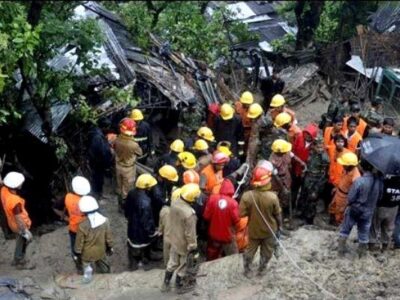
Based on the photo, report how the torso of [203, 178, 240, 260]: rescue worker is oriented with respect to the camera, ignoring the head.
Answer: away from the camera

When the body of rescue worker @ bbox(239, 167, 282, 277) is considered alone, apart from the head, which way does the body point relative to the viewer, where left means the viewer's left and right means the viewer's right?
facing away from the viewer

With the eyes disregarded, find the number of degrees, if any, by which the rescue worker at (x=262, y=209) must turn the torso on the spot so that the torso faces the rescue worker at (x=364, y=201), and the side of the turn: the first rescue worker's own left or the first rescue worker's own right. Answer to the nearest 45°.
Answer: approximately 90° to the first rescue worker's own right

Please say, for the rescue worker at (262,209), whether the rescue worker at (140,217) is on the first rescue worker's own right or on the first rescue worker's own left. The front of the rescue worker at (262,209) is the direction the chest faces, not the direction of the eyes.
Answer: on the first rescue worker's own left

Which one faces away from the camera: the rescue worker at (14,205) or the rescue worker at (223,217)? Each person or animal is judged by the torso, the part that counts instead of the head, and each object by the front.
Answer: the rescue worker at (223,217)

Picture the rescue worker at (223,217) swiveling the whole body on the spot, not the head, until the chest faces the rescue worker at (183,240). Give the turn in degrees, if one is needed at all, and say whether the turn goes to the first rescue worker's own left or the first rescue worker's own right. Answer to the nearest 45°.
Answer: approximately 135° to the first rescue worker's own left

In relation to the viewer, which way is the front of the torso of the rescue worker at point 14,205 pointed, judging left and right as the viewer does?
facing to the right of the viewer

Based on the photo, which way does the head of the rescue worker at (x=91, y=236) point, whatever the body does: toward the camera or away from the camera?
away from the camera

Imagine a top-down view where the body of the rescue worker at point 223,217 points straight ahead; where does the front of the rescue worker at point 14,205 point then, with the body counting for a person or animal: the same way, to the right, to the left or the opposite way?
to the right

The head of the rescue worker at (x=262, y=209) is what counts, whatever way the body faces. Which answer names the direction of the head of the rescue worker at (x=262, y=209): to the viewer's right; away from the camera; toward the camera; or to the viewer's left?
away from the camera
